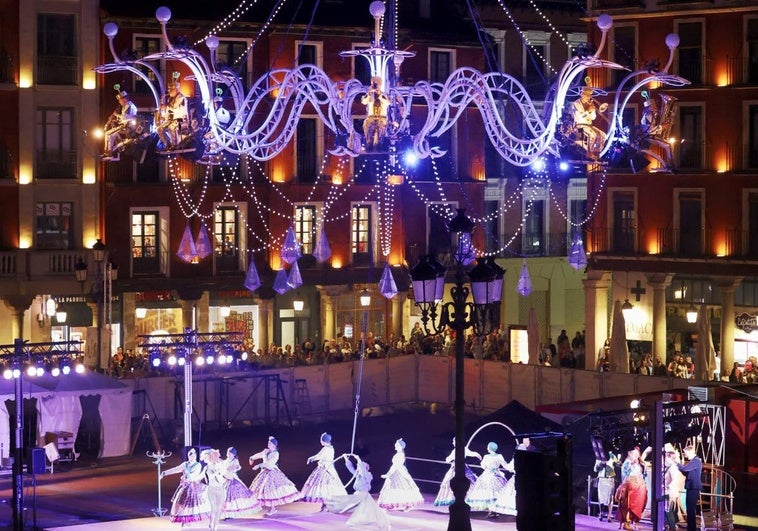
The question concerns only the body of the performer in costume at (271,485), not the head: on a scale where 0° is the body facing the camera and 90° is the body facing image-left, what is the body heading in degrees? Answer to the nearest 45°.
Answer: approximately 45°

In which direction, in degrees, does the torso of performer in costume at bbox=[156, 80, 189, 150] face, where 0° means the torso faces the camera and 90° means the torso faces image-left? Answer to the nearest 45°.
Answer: approximately 45°

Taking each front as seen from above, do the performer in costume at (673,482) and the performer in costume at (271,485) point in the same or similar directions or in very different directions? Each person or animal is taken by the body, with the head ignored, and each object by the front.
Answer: same or similar directions

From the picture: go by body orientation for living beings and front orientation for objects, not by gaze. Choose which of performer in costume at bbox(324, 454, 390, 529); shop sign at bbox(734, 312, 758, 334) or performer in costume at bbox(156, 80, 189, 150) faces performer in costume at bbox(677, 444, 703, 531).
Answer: the shop sign

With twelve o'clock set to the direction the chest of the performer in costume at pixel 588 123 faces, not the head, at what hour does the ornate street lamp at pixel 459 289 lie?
The ornate street lamp is roughly at 2 o'clock from the performer in costume.

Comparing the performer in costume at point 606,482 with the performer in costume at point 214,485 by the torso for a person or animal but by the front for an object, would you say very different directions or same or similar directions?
same or similar directions

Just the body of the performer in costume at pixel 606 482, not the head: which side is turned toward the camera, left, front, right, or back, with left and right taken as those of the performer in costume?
front

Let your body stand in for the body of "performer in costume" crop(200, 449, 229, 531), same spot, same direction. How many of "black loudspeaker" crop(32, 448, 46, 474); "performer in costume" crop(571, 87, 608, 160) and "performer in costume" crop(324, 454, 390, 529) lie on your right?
1

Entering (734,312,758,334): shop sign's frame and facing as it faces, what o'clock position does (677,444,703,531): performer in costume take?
The performer in costume is roughly at 12 o'clock from the shop sign.

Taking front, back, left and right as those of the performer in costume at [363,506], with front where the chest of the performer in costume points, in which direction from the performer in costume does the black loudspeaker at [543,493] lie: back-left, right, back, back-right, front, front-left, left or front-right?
left

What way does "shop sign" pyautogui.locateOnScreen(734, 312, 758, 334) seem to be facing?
toward the camera
